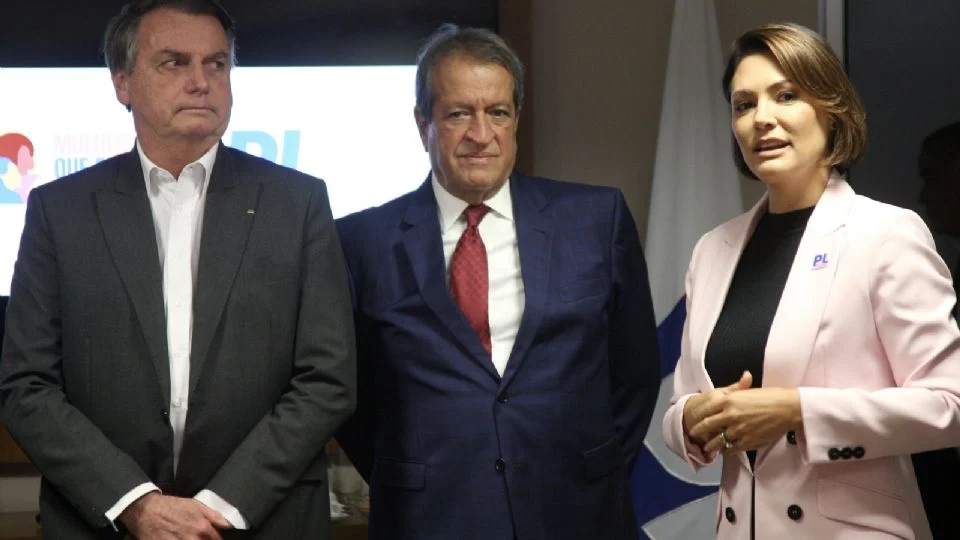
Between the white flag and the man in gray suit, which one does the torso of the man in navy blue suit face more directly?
the man in gray suit

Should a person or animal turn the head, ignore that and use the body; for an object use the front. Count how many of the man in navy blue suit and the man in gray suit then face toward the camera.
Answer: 2

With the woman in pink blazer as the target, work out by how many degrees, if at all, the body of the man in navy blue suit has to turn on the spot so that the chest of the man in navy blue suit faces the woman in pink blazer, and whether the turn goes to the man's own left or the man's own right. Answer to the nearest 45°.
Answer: approximately 45° to the man's own left

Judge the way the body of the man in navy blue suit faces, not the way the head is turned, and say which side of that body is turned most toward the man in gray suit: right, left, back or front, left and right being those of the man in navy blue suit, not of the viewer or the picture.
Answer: right

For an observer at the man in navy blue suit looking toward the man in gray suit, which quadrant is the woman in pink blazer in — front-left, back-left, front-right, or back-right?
back-left

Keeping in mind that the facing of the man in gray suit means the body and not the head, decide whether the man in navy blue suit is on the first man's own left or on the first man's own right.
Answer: on the first man's own left

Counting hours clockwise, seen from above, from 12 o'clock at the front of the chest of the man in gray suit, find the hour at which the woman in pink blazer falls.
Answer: The woman in pink blazer is roughly at 10 o'clock from the man in gray suit.

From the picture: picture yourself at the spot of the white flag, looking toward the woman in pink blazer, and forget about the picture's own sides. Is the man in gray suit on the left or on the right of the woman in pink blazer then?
right

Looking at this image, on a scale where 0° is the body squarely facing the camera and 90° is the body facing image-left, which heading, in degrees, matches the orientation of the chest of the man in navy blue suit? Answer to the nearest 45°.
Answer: approximately 0°
